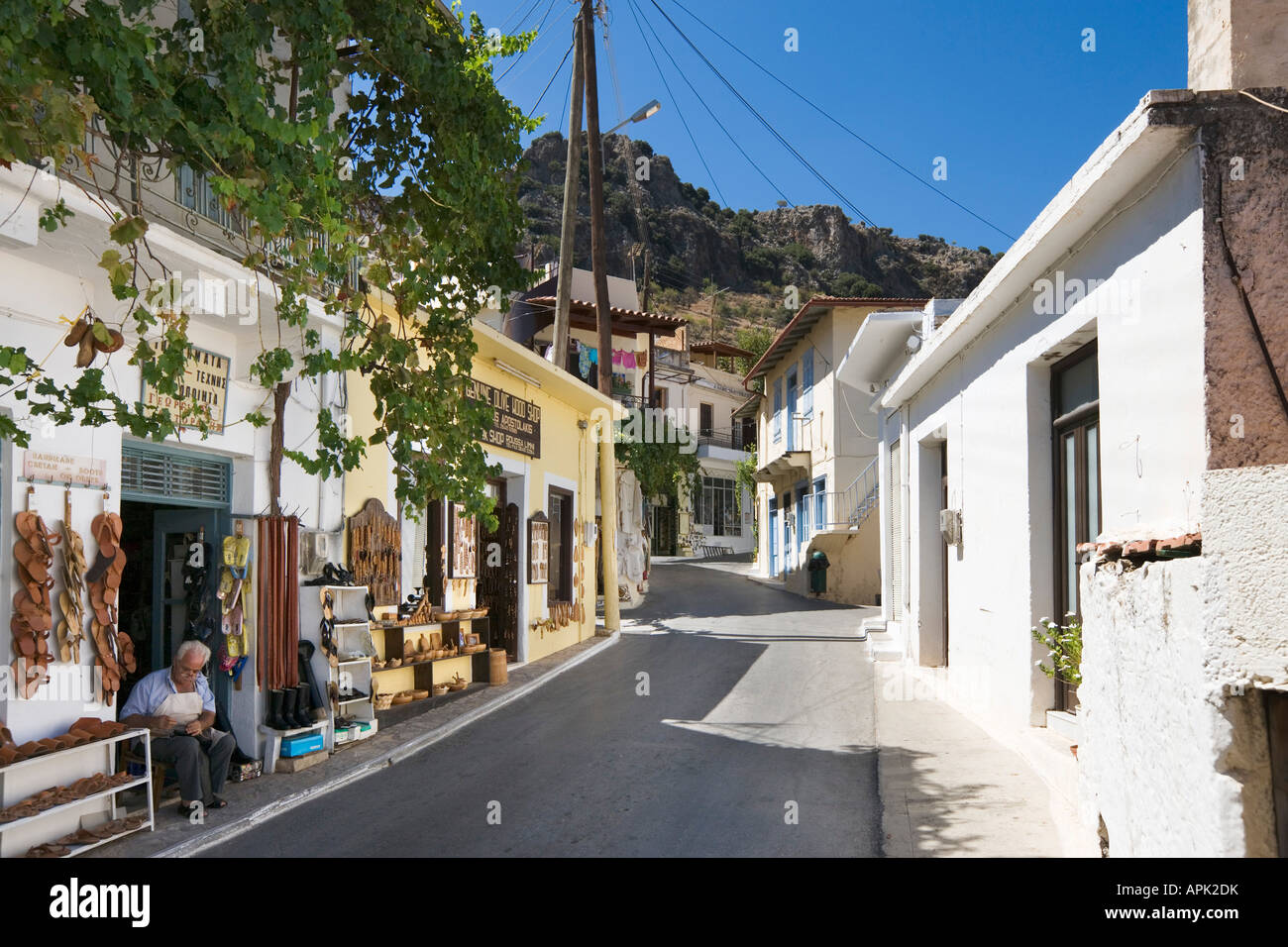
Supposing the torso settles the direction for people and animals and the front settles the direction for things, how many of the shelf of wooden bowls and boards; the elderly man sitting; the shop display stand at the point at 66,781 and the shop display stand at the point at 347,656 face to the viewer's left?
0

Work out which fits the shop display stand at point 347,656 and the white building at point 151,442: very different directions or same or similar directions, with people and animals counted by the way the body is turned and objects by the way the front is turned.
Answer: same or similar directions

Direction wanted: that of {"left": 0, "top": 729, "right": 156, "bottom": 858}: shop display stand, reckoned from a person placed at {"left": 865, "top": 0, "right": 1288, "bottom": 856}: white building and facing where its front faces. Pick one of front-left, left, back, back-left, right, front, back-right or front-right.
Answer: front

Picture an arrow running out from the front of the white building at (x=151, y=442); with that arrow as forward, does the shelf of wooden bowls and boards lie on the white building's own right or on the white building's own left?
on the white building's own left

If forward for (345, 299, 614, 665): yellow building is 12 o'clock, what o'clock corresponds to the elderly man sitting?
The elderly man sitting is roughly at 2 o'clock from the yellow building.

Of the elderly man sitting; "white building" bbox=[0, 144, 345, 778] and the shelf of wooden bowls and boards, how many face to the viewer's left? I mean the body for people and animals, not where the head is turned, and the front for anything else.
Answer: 0

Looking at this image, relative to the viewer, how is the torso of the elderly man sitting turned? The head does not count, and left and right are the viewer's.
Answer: facing the viewer and to the right of the viewer

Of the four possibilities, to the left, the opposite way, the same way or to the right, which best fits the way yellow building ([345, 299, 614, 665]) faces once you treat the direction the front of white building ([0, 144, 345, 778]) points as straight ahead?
the same way

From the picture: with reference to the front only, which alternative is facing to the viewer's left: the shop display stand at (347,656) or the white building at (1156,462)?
the white building

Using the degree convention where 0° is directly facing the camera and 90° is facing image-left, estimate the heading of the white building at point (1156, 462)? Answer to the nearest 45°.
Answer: approximately 90°

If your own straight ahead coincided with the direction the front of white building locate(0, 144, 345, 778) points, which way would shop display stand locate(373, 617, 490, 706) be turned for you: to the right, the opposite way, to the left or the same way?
the same way

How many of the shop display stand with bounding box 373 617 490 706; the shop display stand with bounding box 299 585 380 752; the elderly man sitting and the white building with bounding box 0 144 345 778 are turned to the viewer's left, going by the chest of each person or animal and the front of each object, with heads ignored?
0
